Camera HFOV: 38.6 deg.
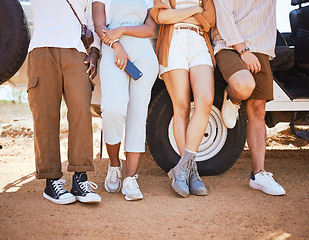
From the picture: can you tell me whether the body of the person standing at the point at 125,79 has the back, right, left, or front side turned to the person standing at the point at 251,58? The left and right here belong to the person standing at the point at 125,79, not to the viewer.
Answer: left

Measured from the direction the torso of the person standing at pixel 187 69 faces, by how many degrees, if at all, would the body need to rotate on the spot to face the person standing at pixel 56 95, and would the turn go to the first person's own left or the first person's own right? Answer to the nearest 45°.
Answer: approximately 45° to the first person's own right

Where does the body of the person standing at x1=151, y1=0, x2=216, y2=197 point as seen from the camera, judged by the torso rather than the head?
toward the camera

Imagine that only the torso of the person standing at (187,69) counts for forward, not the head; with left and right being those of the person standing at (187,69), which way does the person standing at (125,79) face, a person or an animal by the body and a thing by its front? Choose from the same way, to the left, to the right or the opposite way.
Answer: the same way

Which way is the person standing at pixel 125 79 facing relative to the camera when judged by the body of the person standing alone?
toward the camera
